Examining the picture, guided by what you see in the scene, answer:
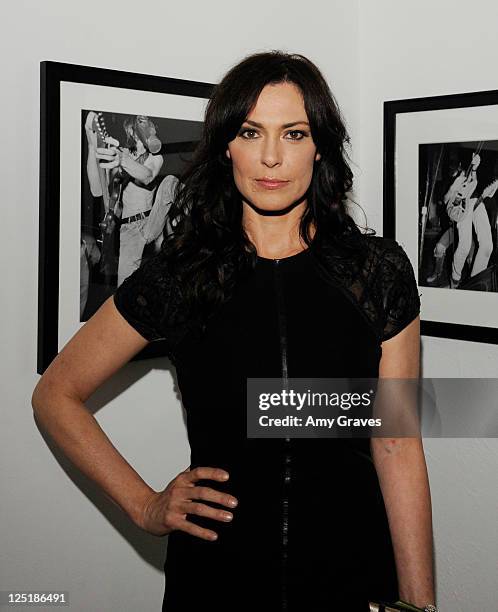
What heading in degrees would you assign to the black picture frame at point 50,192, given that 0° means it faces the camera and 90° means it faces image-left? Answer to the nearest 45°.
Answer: approximately 315°

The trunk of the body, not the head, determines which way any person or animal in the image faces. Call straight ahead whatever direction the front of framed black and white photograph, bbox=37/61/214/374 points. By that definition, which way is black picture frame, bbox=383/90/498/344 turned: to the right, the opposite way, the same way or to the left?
to the right

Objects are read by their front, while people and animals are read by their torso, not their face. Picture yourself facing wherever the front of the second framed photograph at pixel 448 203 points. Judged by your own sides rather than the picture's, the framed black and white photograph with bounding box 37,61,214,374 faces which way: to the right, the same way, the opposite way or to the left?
to the left

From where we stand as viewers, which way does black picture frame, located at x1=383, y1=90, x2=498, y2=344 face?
facing the viewer and to the left of the viewer

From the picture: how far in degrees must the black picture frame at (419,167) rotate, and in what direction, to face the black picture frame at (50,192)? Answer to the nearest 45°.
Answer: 0° — it already faces it

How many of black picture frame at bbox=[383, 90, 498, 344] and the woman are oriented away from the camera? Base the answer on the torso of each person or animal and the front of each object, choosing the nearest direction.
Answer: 0

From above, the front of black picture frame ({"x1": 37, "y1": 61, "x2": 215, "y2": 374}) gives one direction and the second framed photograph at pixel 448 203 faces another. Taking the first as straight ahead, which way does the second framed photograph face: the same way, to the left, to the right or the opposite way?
to the right

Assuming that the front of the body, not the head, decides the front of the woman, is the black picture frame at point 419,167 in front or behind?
behind

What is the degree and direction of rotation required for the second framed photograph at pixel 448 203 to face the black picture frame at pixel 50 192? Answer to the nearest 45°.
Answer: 0° — it already faces it
